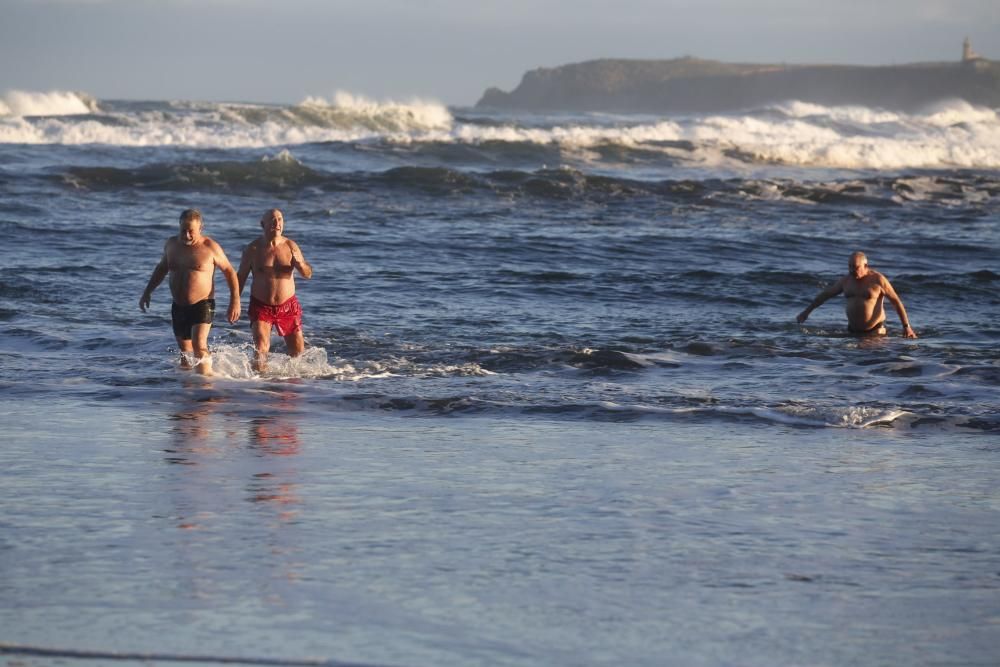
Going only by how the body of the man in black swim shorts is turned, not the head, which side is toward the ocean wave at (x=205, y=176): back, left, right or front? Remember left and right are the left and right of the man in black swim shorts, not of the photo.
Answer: back

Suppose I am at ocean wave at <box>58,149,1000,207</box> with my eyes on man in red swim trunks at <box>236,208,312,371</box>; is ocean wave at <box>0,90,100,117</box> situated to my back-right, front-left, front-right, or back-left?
back-right

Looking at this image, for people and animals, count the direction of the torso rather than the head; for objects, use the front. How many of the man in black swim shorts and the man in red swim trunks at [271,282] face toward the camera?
2

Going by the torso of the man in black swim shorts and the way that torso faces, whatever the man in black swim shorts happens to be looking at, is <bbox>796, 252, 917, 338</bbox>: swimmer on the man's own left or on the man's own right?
on the man's own left

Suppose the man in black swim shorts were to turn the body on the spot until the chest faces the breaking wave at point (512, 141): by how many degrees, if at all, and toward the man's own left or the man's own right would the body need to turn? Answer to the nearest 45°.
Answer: approximately 180°

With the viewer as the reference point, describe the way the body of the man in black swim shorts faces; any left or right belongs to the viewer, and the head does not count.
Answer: facing the viewer

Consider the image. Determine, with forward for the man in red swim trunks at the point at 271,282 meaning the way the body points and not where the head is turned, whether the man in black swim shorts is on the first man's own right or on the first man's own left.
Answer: on the first man's own right

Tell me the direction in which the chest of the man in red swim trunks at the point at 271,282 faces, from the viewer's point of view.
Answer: toward the camera

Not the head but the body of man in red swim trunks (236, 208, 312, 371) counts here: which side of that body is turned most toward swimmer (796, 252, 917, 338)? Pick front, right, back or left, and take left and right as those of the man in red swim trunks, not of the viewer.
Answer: left

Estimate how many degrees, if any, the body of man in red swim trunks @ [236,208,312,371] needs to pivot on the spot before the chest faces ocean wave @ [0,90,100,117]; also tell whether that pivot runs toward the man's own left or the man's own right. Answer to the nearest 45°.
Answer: approximately 180°
